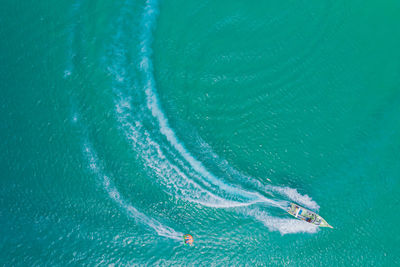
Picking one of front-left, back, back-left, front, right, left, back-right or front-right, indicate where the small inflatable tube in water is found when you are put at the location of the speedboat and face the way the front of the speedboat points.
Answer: back-right
